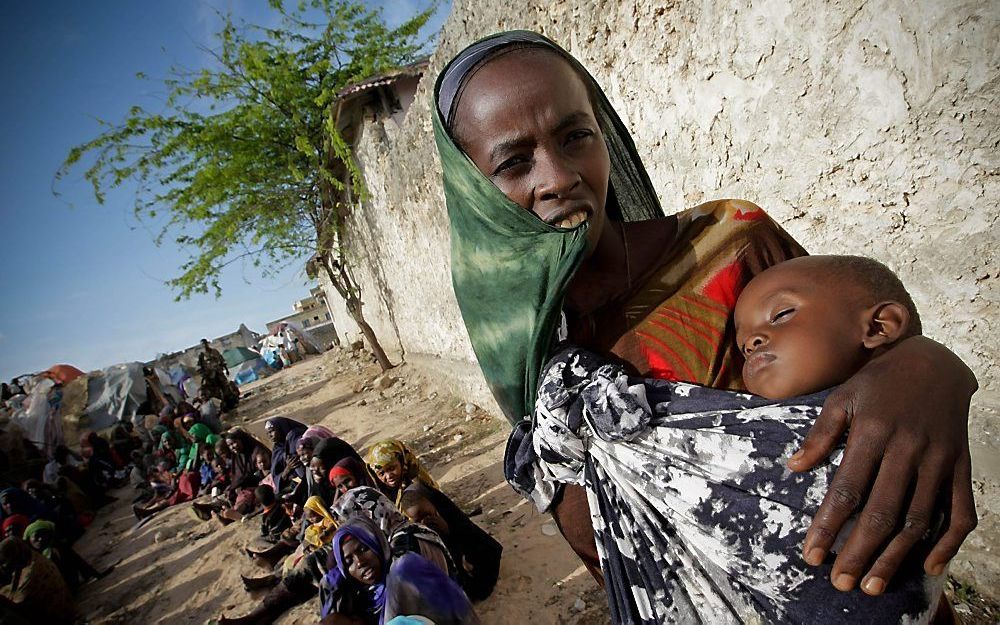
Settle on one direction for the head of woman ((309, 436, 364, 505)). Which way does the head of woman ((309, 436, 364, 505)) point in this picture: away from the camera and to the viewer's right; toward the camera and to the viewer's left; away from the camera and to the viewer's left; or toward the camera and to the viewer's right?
toward the camera and to the viewer's left

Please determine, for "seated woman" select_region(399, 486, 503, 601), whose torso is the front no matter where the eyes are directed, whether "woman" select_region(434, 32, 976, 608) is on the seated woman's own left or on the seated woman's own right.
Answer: on the seated woman's own left

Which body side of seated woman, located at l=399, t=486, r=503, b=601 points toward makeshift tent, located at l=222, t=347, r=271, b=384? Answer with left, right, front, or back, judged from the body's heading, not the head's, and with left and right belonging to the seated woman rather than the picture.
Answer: right

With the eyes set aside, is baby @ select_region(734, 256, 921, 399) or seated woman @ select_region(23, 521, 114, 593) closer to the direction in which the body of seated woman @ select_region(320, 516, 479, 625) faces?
the baby

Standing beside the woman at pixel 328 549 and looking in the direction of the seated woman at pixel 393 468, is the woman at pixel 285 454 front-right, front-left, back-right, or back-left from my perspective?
front-left

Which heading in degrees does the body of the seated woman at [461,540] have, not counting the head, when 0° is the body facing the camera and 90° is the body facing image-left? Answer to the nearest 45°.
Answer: approximately 90°

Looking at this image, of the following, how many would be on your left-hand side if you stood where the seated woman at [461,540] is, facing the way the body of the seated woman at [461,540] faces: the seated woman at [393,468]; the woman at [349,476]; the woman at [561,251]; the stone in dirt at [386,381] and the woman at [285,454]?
1

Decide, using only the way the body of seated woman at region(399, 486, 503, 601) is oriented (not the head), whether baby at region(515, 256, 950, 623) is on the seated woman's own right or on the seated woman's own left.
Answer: on the seated woman's own left

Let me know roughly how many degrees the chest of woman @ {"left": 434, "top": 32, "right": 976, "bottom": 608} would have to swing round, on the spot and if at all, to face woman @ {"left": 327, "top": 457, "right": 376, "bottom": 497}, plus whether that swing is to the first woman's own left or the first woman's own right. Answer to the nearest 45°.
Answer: approximately 135° to the first woman's own right

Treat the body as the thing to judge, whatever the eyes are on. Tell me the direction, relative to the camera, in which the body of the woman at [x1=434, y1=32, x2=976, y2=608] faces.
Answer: toward the camera
